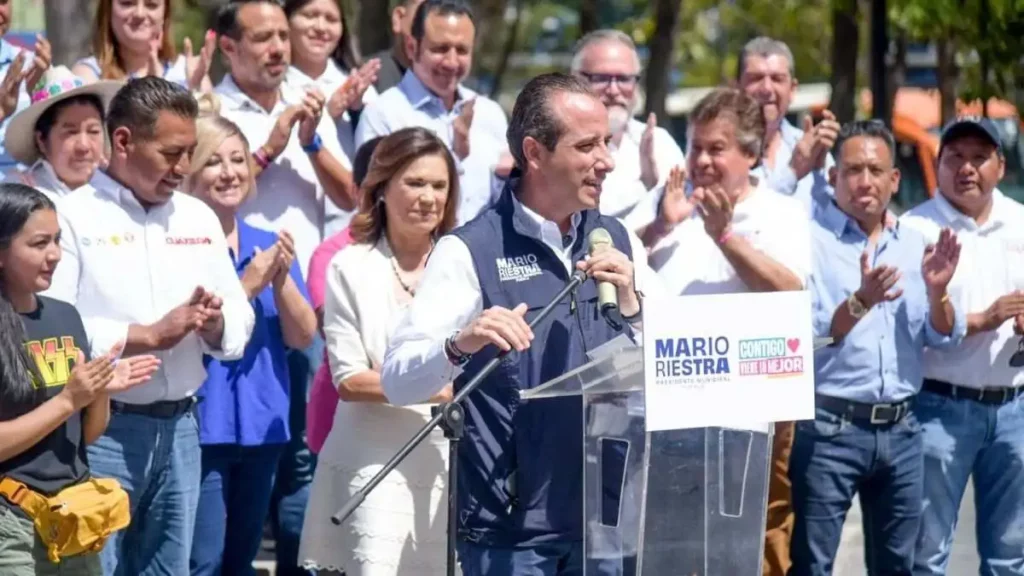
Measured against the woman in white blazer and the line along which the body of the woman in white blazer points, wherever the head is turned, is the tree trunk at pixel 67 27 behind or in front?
behind

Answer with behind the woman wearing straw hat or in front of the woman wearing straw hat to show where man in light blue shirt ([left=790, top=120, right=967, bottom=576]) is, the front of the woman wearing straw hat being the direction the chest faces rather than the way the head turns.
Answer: in front

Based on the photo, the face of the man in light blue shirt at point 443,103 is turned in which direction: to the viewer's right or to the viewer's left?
to the viewer's right

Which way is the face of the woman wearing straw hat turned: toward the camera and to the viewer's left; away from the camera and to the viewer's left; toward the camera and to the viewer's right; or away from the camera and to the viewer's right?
toward the camera and to the viewer's right

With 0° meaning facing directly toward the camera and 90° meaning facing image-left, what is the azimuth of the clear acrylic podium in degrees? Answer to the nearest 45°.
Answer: approximately 315°

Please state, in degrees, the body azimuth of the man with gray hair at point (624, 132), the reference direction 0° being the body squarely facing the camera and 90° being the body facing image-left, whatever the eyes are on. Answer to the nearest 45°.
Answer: approximately 0°

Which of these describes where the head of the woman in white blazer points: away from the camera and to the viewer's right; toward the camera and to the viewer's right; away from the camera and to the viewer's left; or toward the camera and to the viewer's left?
toward the camera and to the viewer's right

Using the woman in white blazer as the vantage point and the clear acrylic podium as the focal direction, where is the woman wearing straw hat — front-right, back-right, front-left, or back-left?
back-right

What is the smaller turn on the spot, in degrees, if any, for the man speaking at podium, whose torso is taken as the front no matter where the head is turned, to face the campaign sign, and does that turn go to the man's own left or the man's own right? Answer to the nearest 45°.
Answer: approximately 45° to the man's own left

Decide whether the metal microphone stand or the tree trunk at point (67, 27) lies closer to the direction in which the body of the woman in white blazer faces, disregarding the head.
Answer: the metal microphone stand

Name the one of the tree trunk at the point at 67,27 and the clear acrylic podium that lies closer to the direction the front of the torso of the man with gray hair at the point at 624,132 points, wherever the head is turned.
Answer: the clear acrylic podium

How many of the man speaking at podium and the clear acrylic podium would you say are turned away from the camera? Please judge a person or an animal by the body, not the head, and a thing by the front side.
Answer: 0

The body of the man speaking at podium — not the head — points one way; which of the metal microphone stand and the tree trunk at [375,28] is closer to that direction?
the metal microphone stand
